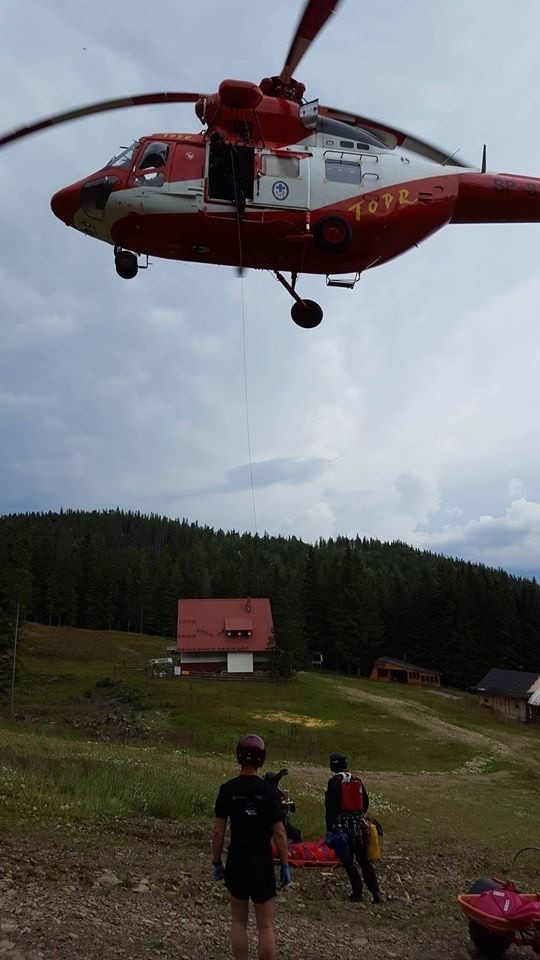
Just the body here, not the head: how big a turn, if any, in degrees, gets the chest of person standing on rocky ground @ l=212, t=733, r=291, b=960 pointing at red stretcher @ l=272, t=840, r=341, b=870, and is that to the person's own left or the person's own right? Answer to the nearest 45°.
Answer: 0° — they already face it

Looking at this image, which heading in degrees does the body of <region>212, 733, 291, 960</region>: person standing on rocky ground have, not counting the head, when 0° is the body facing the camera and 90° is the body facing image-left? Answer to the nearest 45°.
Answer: approximately 180°

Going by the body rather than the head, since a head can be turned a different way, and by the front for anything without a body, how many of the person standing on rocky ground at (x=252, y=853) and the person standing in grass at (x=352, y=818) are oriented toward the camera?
0

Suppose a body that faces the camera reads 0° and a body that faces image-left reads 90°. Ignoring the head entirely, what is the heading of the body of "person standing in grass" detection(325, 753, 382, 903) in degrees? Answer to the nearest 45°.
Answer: approximately 135°

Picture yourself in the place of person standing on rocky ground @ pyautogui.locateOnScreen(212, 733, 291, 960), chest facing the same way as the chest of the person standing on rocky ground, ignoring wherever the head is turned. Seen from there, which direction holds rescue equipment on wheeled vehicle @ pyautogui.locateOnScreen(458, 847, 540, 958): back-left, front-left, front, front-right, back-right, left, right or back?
front-right

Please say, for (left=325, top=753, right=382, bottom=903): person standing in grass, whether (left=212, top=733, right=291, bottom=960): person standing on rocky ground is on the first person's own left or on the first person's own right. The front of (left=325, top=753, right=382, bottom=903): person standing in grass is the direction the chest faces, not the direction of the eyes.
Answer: on the first person's own left

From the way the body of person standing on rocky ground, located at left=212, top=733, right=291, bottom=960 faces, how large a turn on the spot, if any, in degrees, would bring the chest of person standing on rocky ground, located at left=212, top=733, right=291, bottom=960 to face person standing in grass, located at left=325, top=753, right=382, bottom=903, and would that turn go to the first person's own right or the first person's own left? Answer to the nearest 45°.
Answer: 0° — they already face them

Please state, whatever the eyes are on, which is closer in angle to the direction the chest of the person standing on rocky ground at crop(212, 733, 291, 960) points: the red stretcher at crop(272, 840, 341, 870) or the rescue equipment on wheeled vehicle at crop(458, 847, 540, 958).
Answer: the red stretcher

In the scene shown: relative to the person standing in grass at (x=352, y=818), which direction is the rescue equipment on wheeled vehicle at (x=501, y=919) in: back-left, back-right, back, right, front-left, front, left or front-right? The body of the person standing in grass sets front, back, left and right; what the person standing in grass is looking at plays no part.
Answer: back
